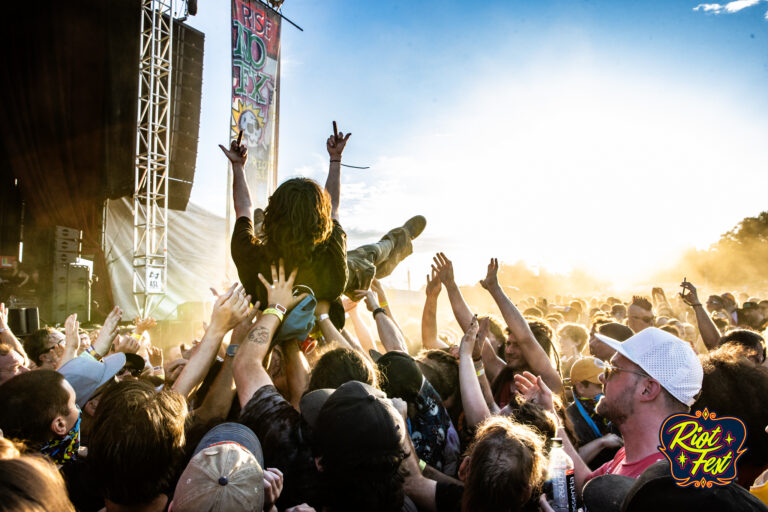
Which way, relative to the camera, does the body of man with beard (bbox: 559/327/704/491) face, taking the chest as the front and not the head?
to the viewer's left

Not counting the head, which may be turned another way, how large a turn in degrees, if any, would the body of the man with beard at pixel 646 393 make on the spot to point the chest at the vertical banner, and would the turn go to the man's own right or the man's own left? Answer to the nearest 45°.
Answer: approximately 45° to the man's own right
